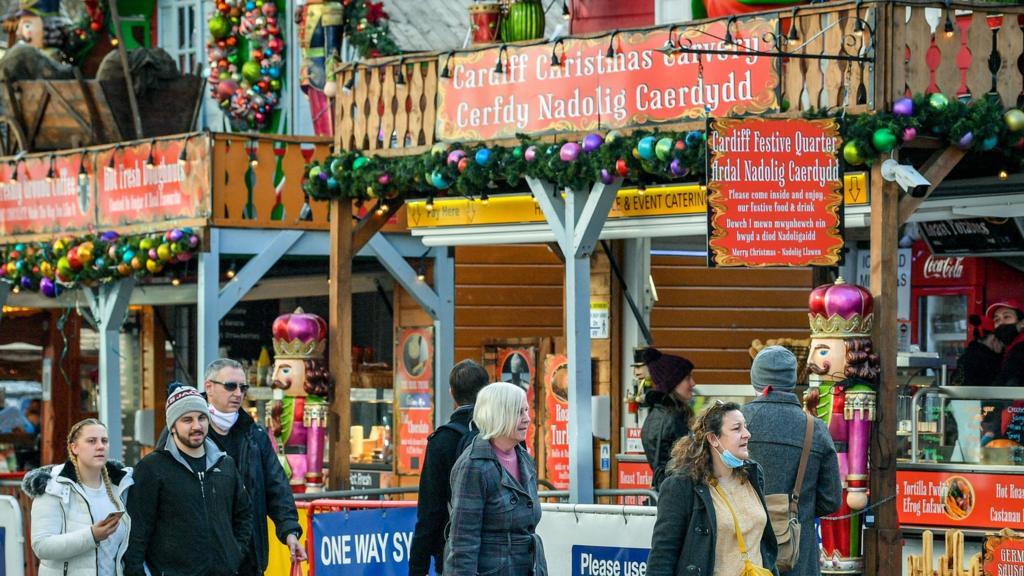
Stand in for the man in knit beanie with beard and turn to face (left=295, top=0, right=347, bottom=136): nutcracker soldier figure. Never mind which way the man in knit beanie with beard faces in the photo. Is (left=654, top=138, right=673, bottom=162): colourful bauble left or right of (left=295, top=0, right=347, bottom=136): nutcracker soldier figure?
right

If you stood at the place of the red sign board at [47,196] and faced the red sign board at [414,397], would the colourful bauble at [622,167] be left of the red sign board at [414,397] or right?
right

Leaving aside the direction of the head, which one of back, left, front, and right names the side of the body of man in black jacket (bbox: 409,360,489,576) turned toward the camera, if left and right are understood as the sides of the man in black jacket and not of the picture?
back

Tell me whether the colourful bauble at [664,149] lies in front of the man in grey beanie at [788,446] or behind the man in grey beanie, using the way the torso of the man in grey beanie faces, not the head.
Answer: in front

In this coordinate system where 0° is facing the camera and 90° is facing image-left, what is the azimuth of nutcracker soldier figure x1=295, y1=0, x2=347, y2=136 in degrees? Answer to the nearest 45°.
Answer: approximately 45°

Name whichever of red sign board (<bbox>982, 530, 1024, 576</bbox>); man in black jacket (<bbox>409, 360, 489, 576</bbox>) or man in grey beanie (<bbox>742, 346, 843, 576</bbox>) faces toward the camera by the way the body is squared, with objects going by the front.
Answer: the red sign board

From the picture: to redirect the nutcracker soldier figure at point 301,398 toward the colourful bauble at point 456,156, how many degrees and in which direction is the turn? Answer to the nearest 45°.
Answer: approximately 90° to its left

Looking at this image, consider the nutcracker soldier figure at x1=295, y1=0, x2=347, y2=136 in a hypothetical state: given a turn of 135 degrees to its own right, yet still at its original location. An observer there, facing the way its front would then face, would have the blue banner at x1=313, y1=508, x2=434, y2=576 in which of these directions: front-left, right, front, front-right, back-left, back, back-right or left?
back

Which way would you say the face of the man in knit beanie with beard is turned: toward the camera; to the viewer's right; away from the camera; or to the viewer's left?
toward the camera

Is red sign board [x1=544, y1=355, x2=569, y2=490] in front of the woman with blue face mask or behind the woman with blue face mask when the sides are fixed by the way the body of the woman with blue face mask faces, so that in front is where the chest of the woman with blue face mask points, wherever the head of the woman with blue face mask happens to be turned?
behind

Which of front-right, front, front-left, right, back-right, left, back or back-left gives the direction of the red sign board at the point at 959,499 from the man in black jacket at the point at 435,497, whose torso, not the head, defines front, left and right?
front-right

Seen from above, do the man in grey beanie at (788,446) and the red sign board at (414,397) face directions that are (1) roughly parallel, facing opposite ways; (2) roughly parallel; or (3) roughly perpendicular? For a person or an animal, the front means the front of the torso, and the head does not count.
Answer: roughly parallel, facing opposite ways

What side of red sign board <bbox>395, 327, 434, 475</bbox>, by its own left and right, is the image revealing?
front

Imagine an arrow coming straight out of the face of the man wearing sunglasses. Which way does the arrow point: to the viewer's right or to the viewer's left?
to the viewer's right

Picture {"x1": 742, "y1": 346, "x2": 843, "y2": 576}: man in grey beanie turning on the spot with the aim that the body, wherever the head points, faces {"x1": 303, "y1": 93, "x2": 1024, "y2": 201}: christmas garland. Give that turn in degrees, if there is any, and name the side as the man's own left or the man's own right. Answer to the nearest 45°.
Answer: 0° — they already face it

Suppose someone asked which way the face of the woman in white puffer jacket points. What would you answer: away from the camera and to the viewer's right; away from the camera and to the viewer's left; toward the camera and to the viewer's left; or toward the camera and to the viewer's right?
toward the camera and to the viewer's right

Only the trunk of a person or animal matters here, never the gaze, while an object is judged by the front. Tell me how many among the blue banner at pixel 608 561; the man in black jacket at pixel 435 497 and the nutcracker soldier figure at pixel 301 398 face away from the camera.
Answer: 1

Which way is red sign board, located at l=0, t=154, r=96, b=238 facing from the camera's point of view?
toward the camera

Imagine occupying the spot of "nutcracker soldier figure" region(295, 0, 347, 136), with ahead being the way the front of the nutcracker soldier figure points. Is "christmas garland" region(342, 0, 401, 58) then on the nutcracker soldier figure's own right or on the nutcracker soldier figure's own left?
on the nutcracker soldier figure's own left

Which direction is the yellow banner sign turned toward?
toward the camera

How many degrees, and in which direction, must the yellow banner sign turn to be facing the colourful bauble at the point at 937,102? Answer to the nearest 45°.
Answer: approximately 45° to its left
